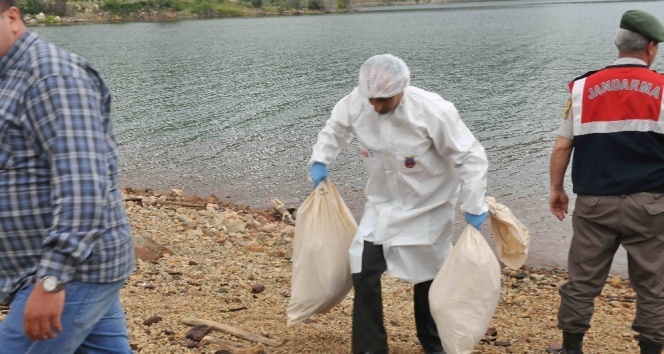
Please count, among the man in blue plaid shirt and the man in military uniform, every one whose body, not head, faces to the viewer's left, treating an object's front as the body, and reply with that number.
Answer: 1

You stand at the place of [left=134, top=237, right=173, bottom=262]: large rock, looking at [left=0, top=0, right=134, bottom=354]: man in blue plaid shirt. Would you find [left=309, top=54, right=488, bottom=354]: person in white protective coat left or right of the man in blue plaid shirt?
left

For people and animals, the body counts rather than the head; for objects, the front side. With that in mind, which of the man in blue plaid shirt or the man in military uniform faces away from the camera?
the man in military uniform

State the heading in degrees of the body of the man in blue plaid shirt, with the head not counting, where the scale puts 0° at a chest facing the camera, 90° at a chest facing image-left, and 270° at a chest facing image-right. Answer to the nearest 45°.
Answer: approximately 90°

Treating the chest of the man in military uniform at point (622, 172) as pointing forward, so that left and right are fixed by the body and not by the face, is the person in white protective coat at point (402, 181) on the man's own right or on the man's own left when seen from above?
on the man's own left

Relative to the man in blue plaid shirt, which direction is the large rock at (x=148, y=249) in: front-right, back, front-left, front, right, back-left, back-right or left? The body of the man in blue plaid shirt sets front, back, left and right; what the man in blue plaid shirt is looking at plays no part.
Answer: right

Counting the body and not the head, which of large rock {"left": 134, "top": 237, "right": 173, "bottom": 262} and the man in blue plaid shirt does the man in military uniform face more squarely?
the large rock

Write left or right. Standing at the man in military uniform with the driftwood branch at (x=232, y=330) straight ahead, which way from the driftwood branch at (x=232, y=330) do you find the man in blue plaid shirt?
left

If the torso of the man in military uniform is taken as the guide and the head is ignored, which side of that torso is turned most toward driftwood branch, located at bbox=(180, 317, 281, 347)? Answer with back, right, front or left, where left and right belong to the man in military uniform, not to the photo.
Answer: left

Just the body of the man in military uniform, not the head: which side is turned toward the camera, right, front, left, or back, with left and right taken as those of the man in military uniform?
back

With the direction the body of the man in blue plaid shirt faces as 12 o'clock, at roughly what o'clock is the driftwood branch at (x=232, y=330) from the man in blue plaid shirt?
The driftwood branch is roughly at 4 o'clock from the man in blue plaid shirt.

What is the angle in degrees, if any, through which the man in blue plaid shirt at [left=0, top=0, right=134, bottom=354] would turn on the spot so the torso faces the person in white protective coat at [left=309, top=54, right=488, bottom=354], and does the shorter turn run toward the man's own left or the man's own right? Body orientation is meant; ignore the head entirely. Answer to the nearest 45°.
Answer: approximately 135° to the man's own right

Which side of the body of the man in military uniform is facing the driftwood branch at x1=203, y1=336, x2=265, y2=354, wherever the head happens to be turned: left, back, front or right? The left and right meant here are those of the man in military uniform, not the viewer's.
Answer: left
